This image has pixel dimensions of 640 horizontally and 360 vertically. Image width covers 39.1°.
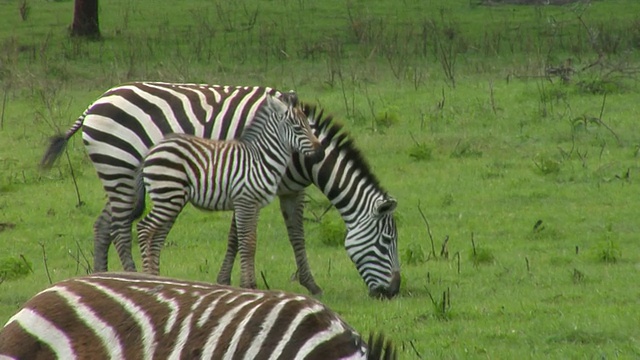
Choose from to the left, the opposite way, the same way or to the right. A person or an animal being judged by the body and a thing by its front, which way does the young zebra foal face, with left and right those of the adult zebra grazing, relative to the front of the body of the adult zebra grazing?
the same way

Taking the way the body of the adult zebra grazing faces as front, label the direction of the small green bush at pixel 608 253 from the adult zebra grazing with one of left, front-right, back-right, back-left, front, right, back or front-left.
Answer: front

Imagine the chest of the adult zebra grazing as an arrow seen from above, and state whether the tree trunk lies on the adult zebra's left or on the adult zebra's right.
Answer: on the adult zebra's left

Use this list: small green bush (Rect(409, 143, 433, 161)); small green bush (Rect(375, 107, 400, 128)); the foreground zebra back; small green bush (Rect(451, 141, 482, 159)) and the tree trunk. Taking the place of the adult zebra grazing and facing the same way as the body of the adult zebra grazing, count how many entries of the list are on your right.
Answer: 1

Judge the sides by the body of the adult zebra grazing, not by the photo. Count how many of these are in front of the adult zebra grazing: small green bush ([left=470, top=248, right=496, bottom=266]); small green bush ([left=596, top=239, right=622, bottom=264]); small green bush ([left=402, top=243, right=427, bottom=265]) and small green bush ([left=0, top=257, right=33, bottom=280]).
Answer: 3

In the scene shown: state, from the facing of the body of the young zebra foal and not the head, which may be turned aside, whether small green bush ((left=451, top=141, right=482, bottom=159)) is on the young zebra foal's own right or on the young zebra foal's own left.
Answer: on the young zebra foal's own left

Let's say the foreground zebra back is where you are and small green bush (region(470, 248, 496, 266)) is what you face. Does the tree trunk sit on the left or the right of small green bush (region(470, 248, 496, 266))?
left

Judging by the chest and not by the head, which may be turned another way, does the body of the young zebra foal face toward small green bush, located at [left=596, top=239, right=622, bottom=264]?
yes

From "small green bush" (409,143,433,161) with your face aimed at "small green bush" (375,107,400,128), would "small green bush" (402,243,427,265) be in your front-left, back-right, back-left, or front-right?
back-left

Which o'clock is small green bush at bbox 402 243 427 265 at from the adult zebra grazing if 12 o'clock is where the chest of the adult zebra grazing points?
The small green bush is roughly at 12 o'clock from the adult zebra grazing.

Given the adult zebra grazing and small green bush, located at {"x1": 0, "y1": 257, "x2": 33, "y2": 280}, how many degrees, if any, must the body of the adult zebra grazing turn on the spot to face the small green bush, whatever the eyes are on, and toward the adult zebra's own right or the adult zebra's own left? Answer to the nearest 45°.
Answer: approximately 180°

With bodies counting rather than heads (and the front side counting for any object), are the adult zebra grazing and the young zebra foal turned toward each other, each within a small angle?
no

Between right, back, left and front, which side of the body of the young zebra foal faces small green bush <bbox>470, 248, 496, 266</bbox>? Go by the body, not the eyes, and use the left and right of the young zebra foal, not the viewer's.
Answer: front

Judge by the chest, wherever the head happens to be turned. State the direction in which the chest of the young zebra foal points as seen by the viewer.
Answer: to the viewer's right

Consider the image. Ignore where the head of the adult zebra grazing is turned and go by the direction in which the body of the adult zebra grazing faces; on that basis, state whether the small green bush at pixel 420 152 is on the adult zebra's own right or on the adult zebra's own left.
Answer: on the adult zebra's own left

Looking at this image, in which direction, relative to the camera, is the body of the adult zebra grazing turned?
to the viewer's right
